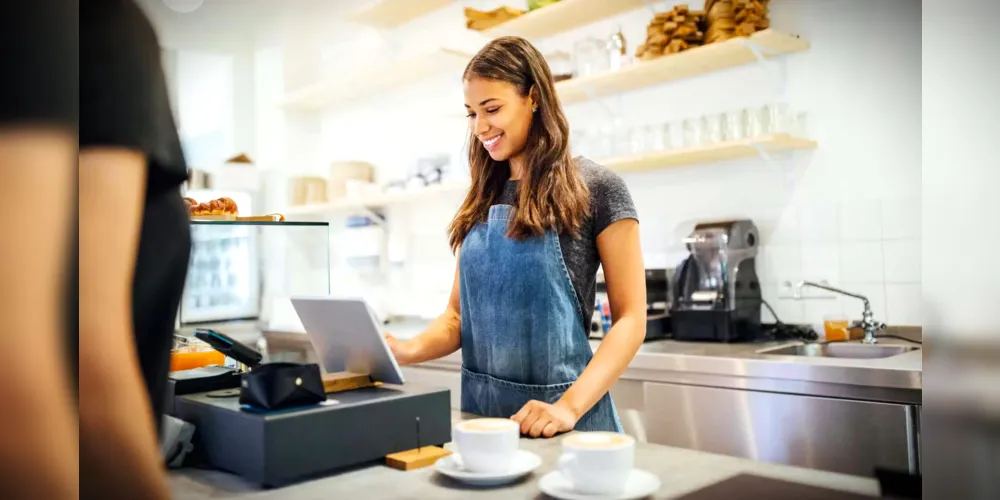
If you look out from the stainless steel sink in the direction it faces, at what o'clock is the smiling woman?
The smiling woman is roughly at 1 o'clock from the stainless steel sink.

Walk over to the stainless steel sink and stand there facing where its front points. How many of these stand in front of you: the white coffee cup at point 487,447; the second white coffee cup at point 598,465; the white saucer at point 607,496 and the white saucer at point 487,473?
4

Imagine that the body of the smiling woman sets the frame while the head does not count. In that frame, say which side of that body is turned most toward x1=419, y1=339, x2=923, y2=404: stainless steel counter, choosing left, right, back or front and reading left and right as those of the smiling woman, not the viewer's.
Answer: back

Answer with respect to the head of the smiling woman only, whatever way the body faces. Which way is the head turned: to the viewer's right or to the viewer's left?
to the viewer's left

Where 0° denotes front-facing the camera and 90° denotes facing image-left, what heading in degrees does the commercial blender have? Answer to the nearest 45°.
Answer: approximately 45°

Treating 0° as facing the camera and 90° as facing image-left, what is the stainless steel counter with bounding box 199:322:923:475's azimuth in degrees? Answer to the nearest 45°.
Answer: approximately 45°
